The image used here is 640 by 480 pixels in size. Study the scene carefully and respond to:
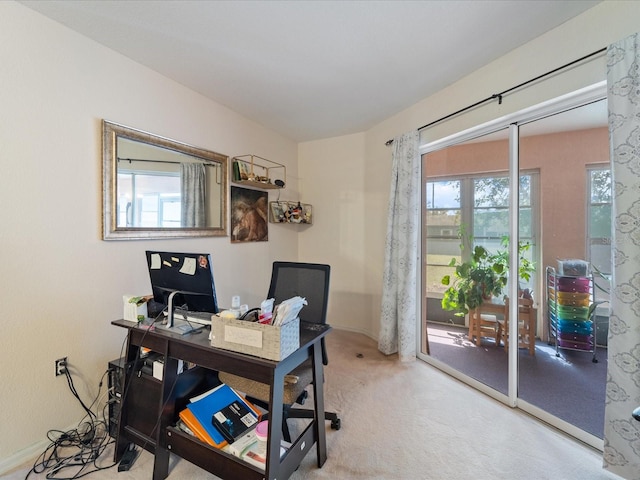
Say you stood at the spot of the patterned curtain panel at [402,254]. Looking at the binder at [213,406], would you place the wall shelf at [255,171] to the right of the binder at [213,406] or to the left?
right

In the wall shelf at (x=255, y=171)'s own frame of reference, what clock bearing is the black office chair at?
The black office chair is roughly at 1 o'clock from the wall shelf.

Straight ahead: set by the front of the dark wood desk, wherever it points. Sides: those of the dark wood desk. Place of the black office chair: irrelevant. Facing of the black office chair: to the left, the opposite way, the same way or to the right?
the opposite way

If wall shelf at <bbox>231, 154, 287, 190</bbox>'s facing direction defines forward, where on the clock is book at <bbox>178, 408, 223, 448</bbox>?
The book is roughly at 2 o'clock from the wall shelf.

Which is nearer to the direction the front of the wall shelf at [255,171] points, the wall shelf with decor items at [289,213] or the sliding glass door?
the sliding glass door

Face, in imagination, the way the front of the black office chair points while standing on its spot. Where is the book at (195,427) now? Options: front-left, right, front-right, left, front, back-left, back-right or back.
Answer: front

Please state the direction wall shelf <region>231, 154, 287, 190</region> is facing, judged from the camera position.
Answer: facing the viewer and to the right of the viewer

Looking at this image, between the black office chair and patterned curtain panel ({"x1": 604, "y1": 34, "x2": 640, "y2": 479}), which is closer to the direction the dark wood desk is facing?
the black office chair

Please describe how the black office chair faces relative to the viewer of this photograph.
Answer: facing the viewer and to the left of the viewer

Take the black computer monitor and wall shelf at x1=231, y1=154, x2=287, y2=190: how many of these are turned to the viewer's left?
0
